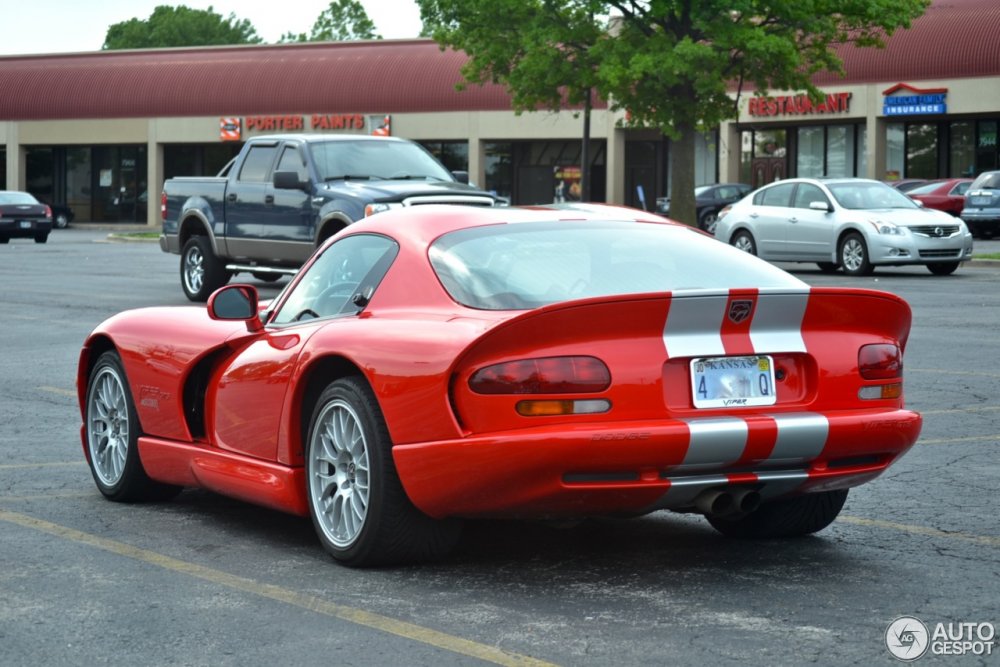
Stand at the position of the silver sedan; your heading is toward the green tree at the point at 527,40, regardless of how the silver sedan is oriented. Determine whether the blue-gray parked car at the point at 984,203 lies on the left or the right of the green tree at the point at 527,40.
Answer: right

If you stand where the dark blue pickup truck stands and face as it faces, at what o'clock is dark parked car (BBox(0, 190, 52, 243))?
The dark parked car is roughly at 7 o'clock from the dark blue pickup truck.

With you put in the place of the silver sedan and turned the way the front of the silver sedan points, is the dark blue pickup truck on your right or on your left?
on your right

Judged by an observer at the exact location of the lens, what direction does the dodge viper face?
facing away from the viewer and to the left of the viewer

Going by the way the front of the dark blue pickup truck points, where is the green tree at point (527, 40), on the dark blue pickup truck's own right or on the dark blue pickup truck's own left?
on the dark blue pickup truck's own left

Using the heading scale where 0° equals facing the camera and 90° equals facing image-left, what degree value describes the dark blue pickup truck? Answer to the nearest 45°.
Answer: approximately 315°

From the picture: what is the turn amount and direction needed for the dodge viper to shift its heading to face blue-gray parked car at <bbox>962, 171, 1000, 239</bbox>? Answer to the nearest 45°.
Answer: approximately 45° to its right

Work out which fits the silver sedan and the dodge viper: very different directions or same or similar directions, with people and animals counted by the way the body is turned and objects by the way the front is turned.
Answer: very different directions

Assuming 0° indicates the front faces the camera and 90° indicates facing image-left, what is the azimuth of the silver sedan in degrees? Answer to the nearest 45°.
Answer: approximately 315°

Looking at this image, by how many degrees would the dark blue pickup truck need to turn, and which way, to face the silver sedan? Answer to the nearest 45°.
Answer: approximately 90° to its left
